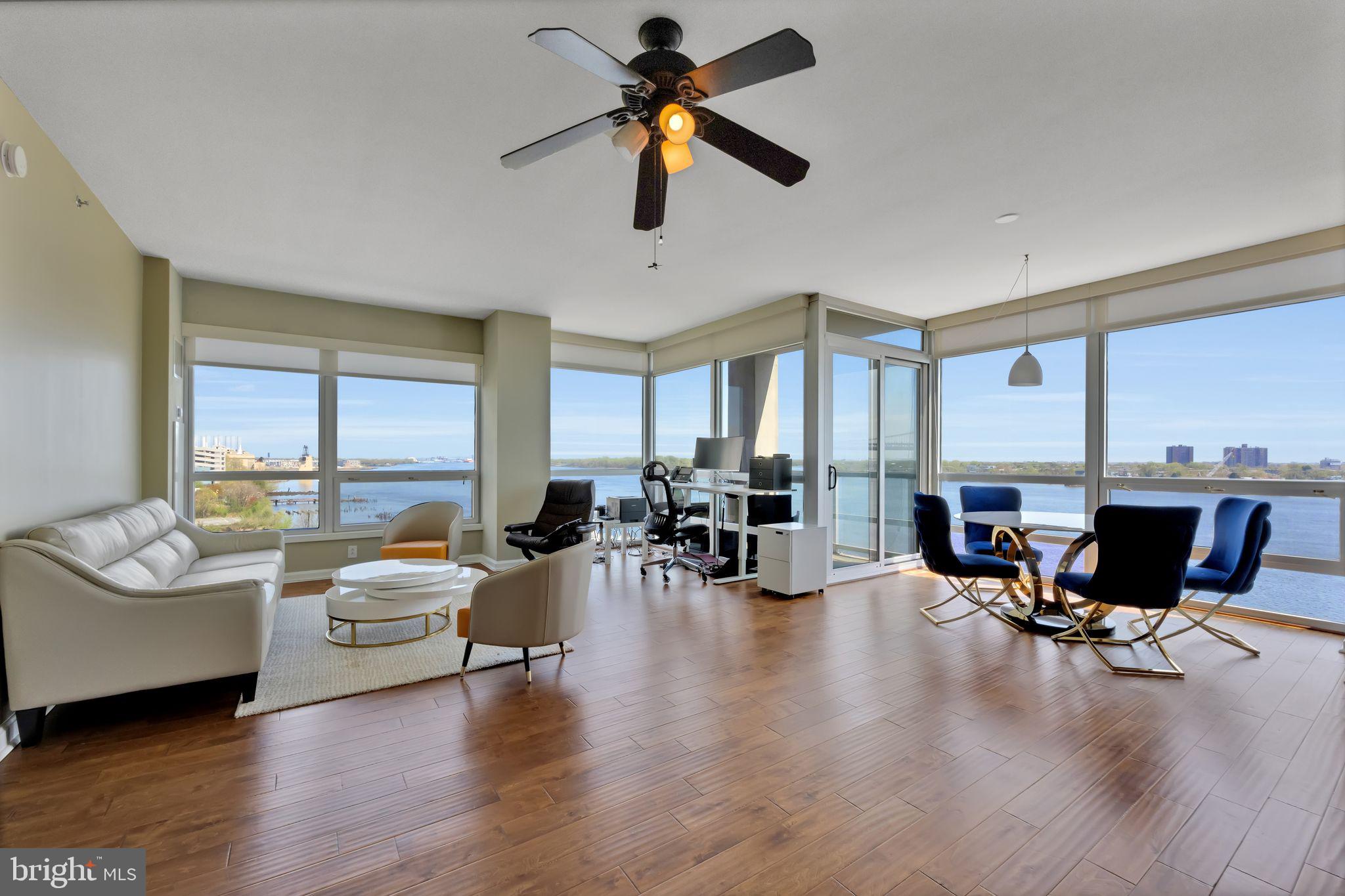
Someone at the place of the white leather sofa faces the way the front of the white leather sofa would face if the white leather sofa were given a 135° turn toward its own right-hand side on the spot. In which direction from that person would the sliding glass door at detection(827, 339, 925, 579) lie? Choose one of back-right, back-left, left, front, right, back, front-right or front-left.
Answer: back-left

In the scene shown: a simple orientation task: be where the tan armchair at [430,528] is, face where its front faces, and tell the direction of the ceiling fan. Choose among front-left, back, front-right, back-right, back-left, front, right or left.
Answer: front-left

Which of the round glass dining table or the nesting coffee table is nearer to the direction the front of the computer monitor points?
the nesting coffee table

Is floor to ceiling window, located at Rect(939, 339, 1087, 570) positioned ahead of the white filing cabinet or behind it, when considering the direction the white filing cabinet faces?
behind

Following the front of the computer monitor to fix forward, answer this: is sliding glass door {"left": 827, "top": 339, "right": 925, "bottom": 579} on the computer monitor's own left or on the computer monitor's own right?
on the computer monitor's own left

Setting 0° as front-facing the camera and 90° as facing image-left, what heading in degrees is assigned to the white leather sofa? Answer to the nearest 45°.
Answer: approximately 270°

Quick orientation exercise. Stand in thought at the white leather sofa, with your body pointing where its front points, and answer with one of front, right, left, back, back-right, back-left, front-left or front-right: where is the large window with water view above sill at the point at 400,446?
front-left

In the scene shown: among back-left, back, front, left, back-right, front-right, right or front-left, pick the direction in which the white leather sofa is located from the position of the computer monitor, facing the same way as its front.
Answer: front

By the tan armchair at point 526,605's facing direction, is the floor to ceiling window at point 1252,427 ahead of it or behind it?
behind

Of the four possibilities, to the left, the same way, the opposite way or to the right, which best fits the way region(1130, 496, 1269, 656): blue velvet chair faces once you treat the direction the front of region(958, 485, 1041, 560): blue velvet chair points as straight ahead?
to the right

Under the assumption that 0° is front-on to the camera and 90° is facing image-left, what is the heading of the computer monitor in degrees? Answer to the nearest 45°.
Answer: approximately 45°

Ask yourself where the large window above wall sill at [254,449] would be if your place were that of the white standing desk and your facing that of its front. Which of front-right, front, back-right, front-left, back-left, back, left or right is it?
front-right

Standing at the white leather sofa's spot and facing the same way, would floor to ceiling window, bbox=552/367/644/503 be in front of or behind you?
in front

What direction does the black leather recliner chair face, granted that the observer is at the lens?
facing the viewer and to the left of the viewer

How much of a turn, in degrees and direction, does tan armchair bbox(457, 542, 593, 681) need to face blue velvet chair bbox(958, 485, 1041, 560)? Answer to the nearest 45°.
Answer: approximately 135° to its right

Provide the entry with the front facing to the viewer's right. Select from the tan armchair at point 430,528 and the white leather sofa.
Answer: the white leather sofa

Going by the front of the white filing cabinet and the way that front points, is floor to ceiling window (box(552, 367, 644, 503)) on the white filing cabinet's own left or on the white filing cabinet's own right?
on the white filing cabinet's own right
